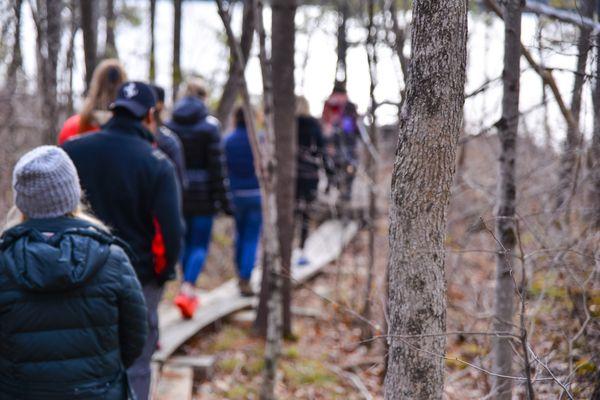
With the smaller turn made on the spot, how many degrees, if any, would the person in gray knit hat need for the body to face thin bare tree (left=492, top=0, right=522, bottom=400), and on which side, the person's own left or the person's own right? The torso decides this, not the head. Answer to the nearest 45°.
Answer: approximately 90° to the person's own right

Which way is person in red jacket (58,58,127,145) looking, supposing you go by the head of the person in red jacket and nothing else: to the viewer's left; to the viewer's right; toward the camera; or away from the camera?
away from the camera

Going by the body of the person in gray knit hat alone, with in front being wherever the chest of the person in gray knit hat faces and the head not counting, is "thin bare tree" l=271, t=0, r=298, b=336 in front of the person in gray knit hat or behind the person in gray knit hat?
in front

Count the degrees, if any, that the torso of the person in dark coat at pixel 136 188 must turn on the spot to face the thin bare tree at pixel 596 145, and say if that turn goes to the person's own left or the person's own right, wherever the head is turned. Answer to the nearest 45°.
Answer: approximately 90° to the person's own right

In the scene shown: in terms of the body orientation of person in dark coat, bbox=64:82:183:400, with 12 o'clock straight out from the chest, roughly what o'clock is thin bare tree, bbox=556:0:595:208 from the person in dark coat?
The thin bare tree is roughly at 2 o'clock from the person in dark coat.

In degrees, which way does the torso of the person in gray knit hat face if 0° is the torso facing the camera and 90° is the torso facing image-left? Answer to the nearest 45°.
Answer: approximately 180°

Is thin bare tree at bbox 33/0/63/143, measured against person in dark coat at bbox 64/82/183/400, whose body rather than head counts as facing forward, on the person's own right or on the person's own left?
on the person's own left

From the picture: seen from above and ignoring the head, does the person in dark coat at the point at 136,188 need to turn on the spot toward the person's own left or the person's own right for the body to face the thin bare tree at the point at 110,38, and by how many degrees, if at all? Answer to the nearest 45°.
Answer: approximately 45° to the person's own left

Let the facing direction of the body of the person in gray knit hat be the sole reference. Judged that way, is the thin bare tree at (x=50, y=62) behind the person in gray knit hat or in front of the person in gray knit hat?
in front

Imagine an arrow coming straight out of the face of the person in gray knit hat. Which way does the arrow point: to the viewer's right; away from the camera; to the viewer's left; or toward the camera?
away from the camera

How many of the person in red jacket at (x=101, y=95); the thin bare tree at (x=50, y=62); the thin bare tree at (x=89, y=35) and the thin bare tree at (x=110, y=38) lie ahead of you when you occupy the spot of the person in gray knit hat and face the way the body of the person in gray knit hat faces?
4

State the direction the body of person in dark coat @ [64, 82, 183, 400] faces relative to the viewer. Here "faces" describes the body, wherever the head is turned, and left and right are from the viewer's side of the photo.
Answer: facing away from the viewer and to the right of the viewer
